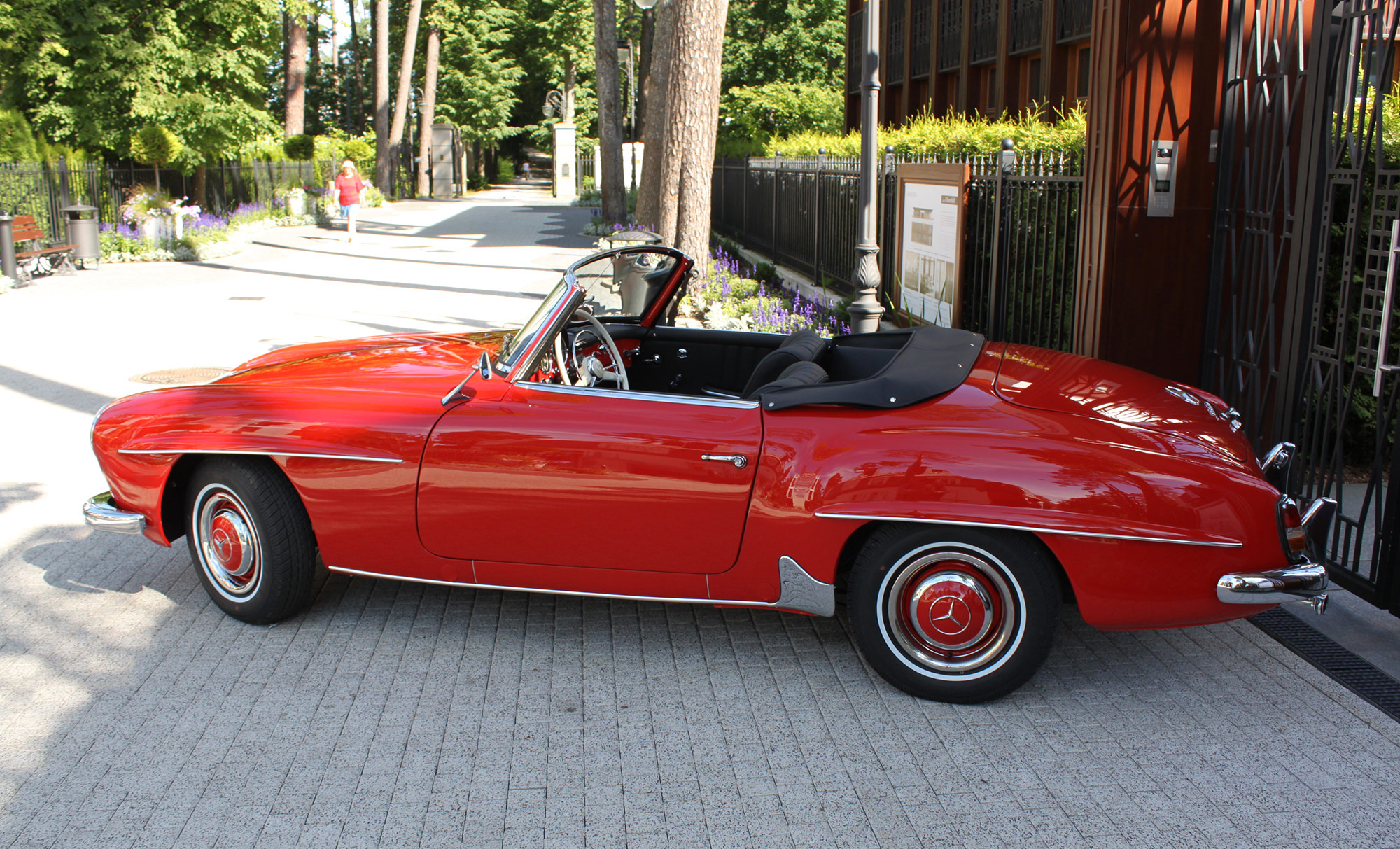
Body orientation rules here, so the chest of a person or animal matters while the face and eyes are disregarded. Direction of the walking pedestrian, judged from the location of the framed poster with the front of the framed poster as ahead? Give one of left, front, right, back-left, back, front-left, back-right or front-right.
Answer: right

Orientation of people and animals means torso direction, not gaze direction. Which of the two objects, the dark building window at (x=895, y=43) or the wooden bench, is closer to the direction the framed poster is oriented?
the wooden bench

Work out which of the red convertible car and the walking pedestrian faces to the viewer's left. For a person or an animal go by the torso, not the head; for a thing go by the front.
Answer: the red convertible car

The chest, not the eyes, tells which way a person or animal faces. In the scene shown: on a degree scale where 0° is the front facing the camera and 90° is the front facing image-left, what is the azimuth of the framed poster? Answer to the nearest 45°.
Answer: approximately 45°

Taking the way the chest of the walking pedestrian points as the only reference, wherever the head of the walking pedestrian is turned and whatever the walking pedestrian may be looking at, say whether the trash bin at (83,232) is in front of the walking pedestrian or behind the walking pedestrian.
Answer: in front

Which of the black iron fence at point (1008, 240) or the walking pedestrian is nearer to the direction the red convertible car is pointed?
the walking pedestrian

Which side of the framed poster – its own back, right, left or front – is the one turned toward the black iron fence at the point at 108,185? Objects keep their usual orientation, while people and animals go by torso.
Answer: right

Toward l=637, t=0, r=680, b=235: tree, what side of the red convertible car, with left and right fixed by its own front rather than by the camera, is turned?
right

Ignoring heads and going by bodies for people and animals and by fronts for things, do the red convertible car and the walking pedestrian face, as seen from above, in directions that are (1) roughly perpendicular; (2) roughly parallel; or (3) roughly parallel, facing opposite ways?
roughly perpendicular

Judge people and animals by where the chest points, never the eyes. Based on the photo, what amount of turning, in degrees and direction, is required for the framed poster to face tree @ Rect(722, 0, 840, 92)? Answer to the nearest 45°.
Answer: approximately 135° to its right

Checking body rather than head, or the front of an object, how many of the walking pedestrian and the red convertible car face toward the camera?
1

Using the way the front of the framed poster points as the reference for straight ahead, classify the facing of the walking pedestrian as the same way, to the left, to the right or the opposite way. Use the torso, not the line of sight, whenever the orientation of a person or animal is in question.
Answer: to the left

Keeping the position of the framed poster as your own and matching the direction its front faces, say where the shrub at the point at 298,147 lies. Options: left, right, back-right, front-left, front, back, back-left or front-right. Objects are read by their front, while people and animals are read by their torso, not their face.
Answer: right

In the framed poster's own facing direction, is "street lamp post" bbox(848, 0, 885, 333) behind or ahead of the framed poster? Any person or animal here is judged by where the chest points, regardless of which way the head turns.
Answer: ahead

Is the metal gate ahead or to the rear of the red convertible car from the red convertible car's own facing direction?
to the rear

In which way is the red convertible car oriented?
to the viewer's left
